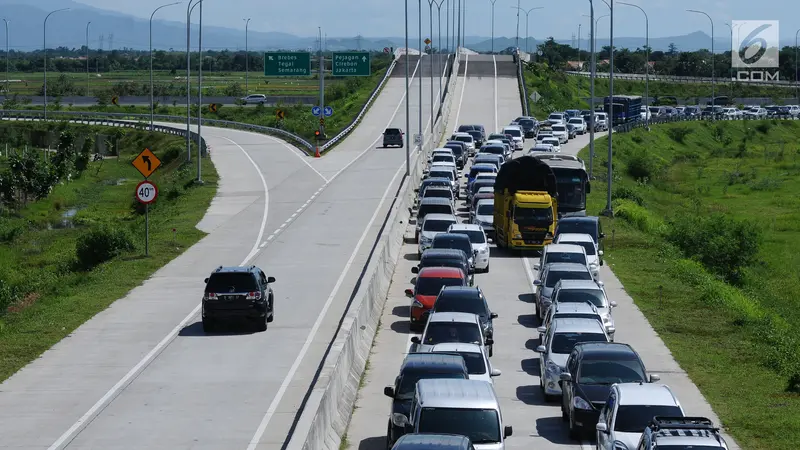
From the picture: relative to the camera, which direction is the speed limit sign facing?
toward the camera

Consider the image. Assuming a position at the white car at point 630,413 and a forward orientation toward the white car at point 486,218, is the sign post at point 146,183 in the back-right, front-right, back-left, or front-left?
front-left

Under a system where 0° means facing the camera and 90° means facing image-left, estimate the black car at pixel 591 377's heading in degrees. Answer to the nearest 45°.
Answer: approximately 0°

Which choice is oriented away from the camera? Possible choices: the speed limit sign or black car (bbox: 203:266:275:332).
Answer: the black car

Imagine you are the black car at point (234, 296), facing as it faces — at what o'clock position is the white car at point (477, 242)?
The white car is roughly at 1 o'clock from the black car.

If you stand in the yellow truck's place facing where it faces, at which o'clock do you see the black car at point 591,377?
The black car is roughly at 12 o'clock from the yellow truck.

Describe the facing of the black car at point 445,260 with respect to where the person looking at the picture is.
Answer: facing the viewer

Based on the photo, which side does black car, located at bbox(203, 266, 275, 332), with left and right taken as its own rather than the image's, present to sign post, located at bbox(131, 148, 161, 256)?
front

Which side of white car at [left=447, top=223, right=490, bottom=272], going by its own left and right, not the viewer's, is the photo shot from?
front

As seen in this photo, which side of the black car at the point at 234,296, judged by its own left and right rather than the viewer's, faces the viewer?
back
